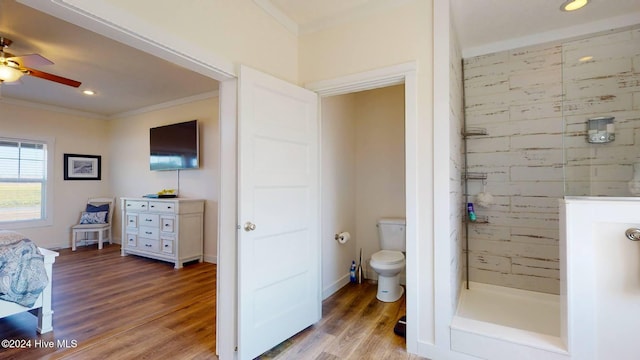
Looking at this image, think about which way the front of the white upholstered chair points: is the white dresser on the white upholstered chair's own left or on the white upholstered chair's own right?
on the white upholstered chair's own left

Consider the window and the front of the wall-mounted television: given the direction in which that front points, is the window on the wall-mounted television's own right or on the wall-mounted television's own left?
on the wall-mounted television's own right

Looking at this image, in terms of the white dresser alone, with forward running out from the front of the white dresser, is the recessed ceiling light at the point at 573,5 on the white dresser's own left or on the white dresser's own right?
on the white dresser's own left

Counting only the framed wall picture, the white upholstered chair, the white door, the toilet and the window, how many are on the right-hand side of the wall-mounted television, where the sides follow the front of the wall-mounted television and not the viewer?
3

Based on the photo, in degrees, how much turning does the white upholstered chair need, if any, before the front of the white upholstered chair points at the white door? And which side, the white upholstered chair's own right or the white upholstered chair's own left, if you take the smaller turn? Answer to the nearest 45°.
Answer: approximately 45° to the white upholstered chair's own left

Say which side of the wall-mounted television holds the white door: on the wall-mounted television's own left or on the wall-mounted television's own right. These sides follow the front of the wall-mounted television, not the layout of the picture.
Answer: on the wall-mounted television's own left

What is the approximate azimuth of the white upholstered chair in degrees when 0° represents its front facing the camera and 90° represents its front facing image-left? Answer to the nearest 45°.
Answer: approximately 45°

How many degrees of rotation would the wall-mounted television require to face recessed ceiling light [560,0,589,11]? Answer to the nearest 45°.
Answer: approximately 90° to its left

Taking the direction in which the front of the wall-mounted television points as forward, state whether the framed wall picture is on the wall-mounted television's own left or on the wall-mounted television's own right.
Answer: on the wall-mounted television's own right

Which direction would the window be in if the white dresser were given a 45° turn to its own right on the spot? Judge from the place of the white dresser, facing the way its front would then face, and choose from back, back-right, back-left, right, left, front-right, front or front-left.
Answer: front-right

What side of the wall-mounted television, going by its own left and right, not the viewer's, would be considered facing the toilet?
left

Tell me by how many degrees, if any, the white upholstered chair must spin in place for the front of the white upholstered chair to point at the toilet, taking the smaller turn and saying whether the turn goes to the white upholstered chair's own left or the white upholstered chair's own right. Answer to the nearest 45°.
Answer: approximately 90° to the white upholstered chair's own left
